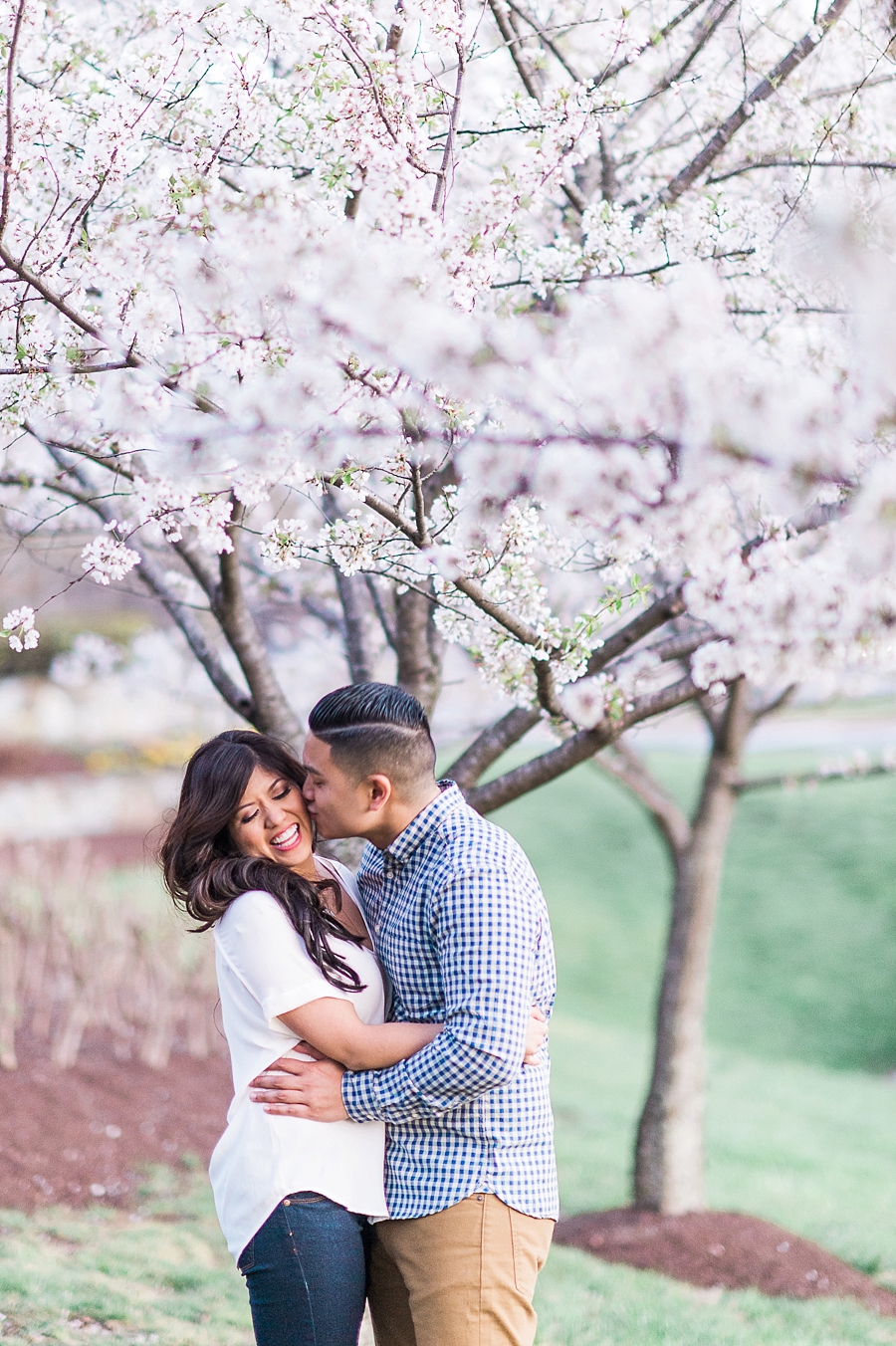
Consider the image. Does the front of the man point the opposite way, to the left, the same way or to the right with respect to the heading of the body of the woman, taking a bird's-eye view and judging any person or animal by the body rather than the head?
the opposite way

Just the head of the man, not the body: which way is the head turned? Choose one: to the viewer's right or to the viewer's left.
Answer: to the viewer's left

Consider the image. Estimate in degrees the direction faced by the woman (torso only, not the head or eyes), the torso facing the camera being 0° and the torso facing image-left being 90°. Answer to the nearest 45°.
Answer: approximately 270°

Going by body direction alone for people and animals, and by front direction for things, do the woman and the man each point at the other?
yes

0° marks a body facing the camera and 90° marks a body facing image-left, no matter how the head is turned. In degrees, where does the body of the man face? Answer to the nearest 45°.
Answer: approximately 90°
